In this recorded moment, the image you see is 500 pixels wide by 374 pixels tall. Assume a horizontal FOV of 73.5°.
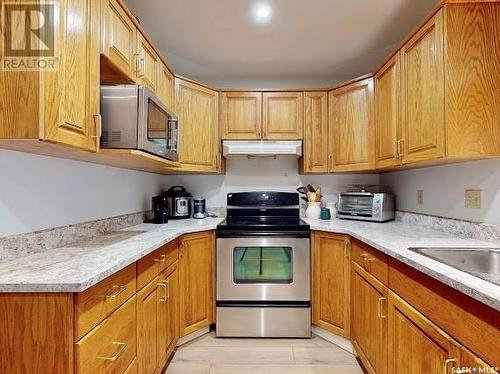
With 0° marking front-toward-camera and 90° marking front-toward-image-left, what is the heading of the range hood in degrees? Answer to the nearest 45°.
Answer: approximately 0°

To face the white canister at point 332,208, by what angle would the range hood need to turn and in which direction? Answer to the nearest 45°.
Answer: approximately 90° to its left

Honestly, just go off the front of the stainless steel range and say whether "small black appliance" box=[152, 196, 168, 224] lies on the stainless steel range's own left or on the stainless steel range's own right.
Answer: on the stainless steel range's own right

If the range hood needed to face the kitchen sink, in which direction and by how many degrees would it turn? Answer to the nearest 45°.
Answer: approximately 45° to its left

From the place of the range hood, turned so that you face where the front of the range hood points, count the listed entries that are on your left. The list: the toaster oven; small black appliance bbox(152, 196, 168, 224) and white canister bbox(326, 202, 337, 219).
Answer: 2

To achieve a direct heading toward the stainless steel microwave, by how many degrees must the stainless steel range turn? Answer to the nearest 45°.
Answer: approximately 45° to its right

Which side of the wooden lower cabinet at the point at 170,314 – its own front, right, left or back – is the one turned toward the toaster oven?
front

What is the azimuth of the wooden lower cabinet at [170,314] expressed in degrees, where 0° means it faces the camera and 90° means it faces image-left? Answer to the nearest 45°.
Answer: approximately 270°

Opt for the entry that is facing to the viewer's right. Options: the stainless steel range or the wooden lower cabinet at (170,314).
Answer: the wooden lower cabinet

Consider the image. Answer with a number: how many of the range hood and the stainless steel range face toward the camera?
2

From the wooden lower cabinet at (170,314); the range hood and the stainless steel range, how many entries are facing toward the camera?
2
